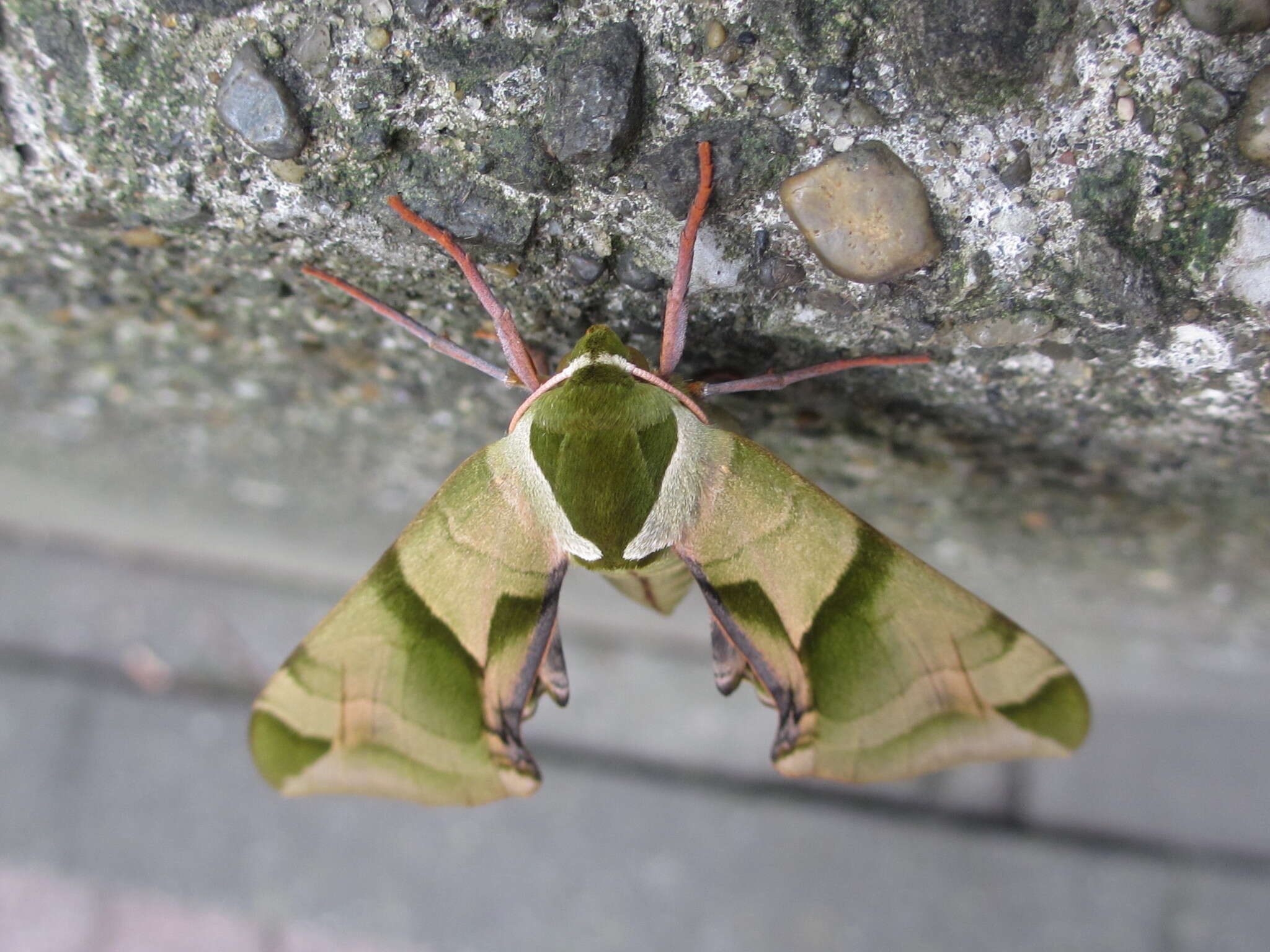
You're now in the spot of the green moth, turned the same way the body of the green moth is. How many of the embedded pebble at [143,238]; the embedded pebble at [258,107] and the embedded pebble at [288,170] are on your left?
3

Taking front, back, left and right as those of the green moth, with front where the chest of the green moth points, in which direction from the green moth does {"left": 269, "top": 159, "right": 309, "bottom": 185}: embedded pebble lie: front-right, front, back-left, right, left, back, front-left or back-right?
left

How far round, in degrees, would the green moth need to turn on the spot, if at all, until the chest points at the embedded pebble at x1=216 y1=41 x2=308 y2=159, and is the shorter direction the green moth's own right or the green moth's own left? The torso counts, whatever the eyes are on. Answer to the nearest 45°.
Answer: approximately 90° to the green moth's own left

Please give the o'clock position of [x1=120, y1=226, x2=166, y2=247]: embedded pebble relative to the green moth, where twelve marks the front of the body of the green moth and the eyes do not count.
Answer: The embedded pebble is roughly at 9 o'clock from the green moth.

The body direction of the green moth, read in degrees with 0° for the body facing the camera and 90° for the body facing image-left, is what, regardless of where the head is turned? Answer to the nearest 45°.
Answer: approximately 180°
